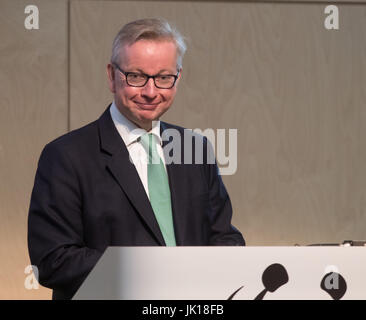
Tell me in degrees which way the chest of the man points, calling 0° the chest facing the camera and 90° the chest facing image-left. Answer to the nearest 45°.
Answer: approximately 315°
